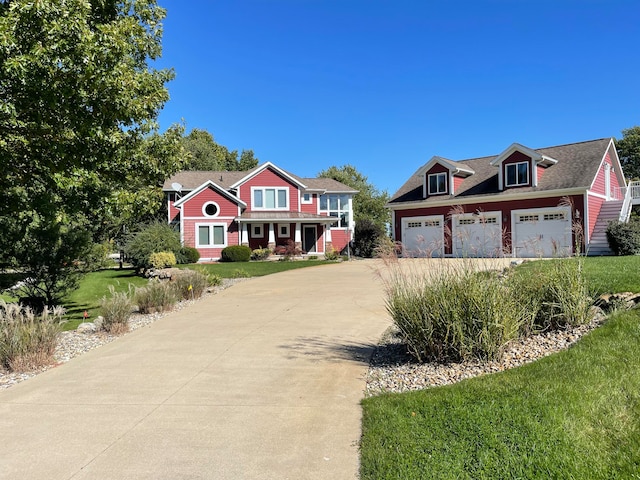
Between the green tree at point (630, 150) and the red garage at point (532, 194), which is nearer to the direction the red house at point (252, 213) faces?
the red garage

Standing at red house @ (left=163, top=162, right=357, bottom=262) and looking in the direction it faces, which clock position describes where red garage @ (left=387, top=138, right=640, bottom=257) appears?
red garage @ (left=387, top=138, right=640, bottom=257) is roughly at 10 o'clock from red house @ (left=163, top=162, right=357, bottom=262).

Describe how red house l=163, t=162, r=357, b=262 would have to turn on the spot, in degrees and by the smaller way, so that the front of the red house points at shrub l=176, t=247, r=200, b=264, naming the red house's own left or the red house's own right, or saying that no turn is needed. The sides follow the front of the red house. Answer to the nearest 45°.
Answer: approximately 45° to the red house's own right

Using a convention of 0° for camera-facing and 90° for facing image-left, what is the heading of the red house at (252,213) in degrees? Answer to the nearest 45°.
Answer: approximately 0°

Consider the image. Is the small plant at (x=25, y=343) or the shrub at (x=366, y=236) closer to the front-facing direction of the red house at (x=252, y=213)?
the small plant

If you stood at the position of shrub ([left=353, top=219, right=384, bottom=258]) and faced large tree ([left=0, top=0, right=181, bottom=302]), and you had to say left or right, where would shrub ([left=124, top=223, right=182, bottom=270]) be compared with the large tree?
right

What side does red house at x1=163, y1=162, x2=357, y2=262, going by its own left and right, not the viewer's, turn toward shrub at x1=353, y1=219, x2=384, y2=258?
left

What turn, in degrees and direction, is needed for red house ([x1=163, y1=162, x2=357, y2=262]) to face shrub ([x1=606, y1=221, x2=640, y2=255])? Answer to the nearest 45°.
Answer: approximately 45° to its left

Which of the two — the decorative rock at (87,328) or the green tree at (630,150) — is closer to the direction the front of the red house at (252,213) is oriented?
the decorative rock

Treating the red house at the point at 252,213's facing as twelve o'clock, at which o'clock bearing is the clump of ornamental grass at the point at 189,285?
The clump of ornamental grass is roughly at 12 o'clock from the red house.
